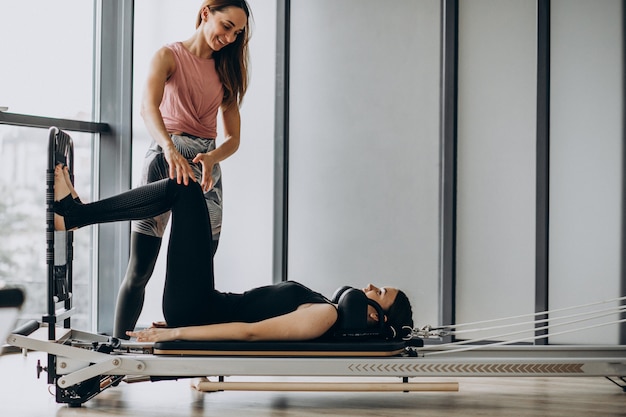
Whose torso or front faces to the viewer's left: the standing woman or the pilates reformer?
the pilates reformer

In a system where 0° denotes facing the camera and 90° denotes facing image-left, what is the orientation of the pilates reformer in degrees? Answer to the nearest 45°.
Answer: approximately 90°

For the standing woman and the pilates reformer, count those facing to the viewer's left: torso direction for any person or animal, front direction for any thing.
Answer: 1

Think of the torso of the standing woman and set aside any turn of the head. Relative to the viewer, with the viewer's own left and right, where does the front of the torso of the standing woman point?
facing the viewer and to the right of the viewer

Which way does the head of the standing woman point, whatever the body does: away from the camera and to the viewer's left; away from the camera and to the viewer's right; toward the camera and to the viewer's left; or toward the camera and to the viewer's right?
toward the camera and to the viewer's right

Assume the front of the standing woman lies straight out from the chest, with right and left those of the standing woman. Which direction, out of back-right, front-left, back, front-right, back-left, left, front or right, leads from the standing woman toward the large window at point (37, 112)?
back

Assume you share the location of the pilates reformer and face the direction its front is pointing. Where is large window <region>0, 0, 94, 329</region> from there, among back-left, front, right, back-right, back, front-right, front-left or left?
front-right
